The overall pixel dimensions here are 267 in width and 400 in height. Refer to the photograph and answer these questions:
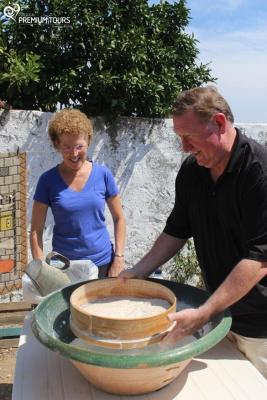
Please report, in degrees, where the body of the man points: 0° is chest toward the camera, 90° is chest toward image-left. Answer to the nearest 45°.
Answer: approximately 45°

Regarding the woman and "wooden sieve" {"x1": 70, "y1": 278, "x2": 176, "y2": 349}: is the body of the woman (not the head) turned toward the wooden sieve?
yes

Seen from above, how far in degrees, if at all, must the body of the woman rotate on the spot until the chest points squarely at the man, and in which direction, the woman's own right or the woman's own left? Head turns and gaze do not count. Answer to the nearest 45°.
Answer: approximately 45° to the woman's own left

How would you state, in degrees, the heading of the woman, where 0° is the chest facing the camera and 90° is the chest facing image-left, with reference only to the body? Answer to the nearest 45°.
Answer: approximately 0°

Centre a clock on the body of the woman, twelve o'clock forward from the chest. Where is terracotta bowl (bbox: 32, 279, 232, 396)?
The terracotta bowl is roughly at 12 o'clock from the woman.

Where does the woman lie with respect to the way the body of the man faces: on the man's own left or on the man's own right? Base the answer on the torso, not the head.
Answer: on the man's own right
